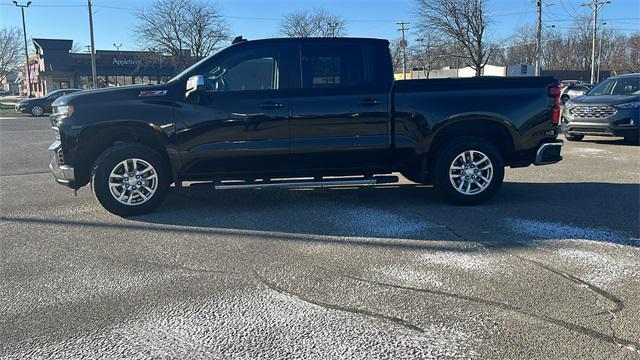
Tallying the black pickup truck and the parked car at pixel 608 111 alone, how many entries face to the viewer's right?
0

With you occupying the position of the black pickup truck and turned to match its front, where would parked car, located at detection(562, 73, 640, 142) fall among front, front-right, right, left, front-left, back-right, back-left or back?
back-right

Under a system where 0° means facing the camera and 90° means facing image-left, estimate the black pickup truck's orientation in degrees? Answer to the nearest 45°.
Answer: approximately 90°

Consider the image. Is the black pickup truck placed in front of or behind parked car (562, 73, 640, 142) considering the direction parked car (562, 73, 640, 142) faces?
in front
